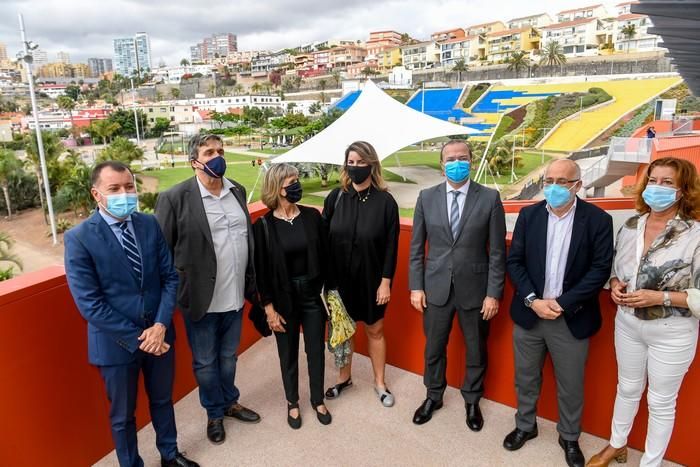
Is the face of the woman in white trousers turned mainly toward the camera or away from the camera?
toward the camera

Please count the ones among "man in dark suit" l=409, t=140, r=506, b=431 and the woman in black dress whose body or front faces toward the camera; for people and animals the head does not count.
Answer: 2

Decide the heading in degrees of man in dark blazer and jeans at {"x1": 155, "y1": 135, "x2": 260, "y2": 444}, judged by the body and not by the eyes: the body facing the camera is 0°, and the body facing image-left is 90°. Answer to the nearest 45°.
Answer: approximately 315°

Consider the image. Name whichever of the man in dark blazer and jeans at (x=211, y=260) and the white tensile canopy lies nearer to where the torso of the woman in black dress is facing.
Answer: the man in dark blazer and jeans

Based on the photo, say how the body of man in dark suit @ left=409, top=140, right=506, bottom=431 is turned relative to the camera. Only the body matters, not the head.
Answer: toward the camera

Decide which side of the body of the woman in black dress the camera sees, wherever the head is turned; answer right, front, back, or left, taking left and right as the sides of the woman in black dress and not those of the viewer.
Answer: front

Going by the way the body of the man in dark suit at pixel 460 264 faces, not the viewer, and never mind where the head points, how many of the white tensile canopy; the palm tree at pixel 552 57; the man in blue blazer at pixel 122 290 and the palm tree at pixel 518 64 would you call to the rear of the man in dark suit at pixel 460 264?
3

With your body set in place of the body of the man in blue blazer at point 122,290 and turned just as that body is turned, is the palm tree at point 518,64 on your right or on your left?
on your left

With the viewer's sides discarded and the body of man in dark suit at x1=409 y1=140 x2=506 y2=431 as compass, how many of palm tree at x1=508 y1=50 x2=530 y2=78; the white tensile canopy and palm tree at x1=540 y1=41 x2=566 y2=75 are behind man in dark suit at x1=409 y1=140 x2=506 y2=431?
3

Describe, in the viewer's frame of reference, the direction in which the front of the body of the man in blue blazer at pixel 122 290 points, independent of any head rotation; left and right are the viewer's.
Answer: facing the viewer and to the right of the viewer
